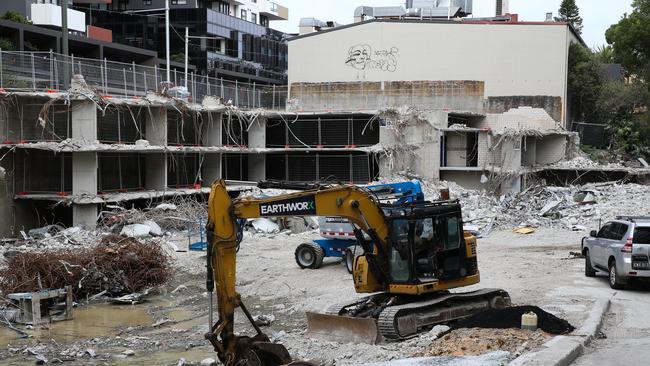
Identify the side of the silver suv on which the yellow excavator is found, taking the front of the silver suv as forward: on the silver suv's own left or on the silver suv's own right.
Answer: on the silver suv's own left

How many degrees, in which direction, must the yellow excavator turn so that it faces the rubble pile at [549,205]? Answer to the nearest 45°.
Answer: approximately 135° to its right

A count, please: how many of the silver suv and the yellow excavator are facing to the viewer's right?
0

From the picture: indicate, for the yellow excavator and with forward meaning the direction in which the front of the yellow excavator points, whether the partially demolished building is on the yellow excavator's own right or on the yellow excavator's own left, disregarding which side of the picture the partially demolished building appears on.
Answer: on the yellow excavator's own right

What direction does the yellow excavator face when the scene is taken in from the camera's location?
facing the viewer and to the left of the viewer

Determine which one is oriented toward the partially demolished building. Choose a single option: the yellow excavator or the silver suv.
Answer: the silver suv

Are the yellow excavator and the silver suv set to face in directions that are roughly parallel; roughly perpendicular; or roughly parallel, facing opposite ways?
roughly perpendicular

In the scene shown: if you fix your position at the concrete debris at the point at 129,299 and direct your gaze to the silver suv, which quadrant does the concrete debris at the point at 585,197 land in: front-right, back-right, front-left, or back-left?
front-left

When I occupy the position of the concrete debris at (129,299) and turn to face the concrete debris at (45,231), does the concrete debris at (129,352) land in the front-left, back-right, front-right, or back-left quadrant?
back-left

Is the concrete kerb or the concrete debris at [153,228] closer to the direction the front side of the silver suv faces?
the concrete debris

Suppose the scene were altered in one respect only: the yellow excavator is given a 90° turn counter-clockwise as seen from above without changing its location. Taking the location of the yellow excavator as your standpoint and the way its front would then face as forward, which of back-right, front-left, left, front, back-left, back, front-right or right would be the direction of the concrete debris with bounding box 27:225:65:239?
back

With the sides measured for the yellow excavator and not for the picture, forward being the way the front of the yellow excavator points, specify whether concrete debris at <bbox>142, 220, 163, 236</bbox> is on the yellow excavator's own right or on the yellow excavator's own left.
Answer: on the yellow excavator's own right

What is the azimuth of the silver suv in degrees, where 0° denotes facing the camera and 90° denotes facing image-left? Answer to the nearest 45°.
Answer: approximately 135°

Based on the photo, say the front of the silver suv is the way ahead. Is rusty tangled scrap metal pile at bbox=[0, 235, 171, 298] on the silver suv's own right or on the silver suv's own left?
on the silver suv's own left
